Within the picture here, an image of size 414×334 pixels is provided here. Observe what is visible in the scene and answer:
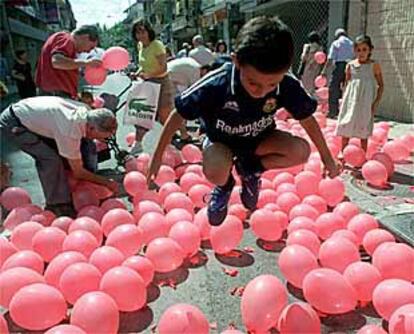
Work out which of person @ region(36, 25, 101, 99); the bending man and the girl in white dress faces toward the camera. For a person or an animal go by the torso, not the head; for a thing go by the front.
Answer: the girl in white dress

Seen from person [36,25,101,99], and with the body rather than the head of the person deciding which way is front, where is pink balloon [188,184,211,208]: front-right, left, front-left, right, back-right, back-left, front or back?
front-right

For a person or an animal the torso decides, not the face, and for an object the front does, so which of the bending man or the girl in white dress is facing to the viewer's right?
the bending man

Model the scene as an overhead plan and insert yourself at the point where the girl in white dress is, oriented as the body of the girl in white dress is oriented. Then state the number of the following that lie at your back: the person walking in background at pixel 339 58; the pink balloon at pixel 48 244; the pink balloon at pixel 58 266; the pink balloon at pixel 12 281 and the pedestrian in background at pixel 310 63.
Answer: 2

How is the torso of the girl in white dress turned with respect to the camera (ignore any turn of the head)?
toward the camera

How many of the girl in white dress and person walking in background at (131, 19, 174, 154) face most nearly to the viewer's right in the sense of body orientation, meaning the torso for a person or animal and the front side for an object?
0

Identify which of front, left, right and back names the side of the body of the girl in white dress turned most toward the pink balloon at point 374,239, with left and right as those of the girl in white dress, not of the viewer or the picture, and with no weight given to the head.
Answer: front

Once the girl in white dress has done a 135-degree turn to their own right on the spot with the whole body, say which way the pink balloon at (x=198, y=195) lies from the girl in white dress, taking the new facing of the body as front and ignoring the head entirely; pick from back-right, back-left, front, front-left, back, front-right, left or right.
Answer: left

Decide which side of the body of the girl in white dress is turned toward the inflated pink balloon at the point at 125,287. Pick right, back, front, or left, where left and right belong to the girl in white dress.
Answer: front

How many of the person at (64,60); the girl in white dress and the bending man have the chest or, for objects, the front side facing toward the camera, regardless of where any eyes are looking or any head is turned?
1

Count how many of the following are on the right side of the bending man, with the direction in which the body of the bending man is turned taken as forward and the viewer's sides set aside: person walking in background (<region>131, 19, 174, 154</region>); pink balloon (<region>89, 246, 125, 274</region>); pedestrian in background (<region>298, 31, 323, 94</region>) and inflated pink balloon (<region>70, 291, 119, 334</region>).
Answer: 2

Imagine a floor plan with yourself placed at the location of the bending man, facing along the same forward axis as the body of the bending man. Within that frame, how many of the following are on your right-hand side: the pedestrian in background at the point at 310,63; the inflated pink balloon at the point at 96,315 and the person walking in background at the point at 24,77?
1

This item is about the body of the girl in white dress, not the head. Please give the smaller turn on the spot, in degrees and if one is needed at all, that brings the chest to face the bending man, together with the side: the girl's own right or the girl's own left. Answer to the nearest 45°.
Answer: approximately 45° to the girl's own right

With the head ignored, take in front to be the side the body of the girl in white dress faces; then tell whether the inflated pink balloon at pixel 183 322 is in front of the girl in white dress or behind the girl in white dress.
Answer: in front

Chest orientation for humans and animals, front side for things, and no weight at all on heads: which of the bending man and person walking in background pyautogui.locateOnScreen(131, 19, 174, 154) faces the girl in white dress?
the bending man

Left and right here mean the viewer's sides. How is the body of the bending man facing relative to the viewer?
facing to the right of the viewer

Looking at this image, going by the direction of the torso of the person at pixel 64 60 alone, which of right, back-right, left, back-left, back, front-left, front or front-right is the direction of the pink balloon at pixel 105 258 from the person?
right

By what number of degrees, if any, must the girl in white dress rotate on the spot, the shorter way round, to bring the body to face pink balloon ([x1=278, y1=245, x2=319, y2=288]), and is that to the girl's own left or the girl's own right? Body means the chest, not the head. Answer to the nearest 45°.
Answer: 0° — they already face it

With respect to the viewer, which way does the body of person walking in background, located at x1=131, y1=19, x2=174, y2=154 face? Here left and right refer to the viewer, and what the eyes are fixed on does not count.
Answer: facing the viewer and to the left of the viewer
